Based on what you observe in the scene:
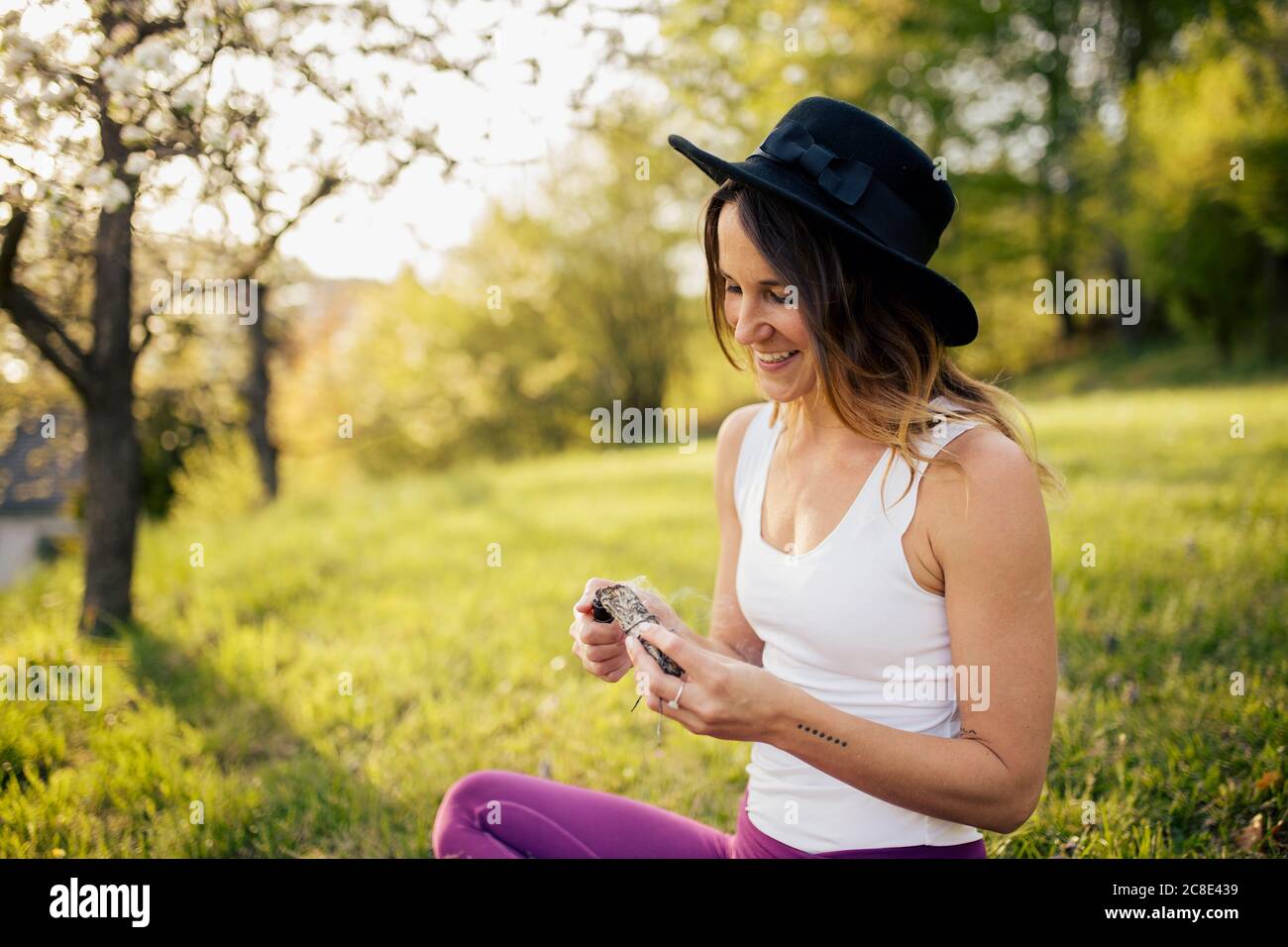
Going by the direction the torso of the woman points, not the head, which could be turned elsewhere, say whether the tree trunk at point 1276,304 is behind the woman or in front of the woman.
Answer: behind

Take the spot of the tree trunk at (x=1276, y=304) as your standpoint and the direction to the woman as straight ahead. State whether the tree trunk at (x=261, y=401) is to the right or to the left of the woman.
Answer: right

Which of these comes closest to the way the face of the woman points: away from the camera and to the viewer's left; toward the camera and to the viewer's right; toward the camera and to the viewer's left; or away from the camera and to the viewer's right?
toward the camera and to the viewer's left

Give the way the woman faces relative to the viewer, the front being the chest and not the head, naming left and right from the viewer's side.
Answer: facing the viewer and to the left of the viewer
